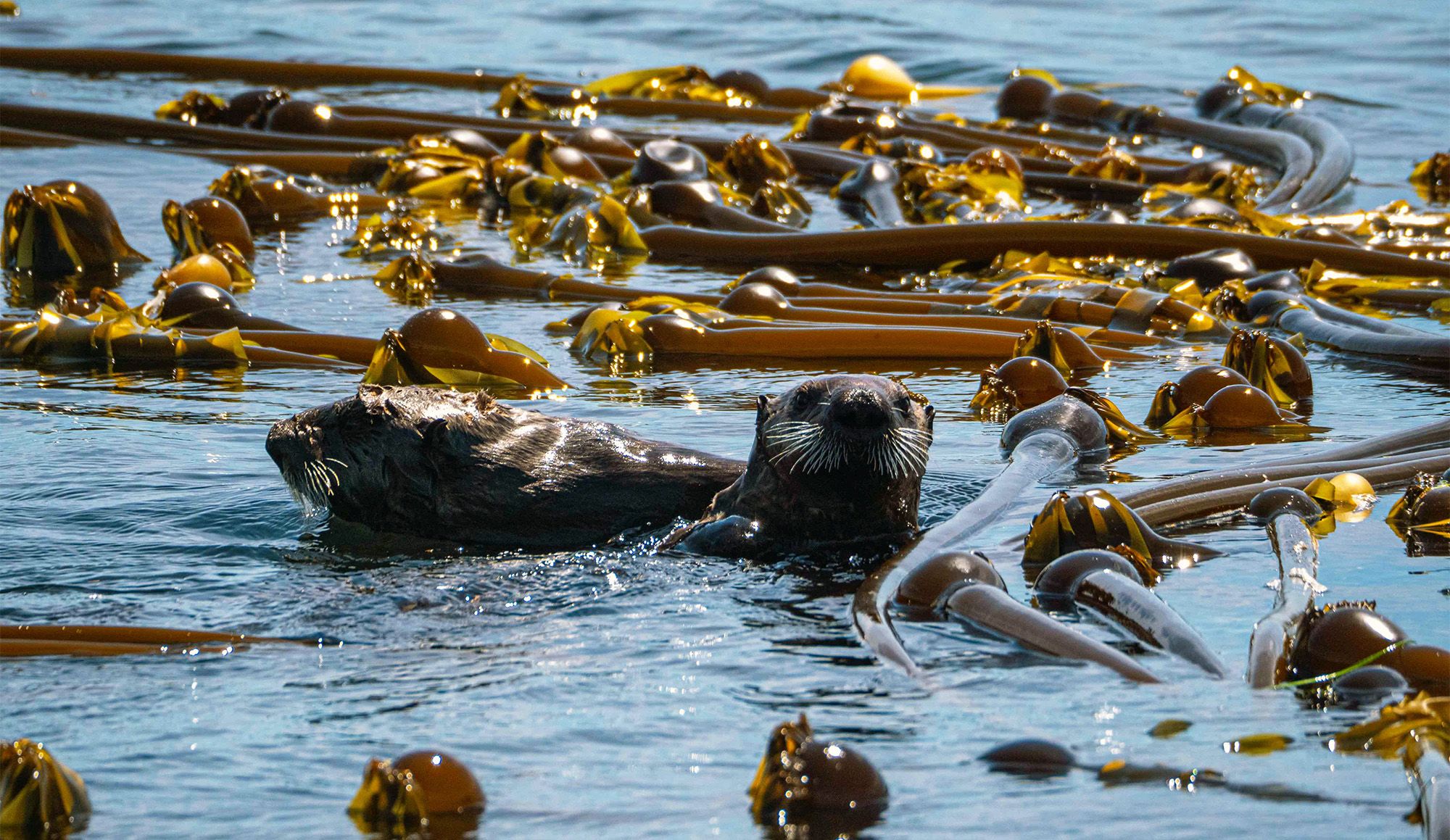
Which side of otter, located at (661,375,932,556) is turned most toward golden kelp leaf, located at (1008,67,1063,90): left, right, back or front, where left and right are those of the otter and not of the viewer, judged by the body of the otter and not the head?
back

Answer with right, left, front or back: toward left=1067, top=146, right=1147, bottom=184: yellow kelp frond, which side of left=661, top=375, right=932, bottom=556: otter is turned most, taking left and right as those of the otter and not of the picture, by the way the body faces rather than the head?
back

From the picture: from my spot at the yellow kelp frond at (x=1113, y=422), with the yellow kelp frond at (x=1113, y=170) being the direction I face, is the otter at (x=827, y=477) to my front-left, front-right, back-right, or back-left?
back-left

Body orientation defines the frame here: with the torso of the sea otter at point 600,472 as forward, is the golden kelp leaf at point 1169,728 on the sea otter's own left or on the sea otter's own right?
on the sea otter's own left

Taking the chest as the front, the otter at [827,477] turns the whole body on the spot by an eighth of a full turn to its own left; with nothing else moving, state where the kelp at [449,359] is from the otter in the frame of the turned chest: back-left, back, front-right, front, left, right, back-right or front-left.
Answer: back

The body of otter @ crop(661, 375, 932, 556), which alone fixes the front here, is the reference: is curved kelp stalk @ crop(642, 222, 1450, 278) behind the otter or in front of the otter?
behind

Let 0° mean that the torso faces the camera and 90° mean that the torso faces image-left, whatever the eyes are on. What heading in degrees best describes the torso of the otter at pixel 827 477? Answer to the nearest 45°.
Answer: approximately 0°

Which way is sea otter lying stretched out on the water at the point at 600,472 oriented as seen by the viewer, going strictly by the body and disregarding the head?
to the viewer's left

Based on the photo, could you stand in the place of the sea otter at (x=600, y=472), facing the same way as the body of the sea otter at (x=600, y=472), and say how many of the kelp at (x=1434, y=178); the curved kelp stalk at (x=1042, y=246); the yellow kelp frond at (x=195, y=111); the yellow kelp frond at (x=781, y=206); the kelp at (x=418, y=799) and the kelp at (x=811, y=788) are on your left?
2

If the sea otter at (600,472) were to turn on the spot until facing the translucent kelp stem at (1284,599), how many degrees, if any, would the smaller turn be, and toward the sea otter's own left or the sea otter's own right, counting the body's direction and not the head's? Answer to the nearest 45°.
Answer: approximately 135° to the sea otter's own left

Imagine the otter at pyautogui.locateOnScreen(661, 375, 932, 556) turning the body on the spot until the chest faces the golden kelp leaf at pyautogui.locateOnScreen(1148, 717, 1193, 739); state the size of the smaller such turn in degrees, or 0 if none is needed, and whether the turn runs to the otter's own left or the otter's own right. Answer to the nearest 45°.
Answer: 0° — it already faces it
